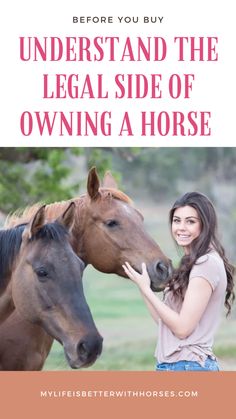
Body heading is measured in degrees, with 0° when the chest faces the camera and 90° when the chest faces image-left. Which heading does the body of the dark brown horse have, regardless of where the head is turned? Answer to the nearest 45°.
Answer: approximately 315°

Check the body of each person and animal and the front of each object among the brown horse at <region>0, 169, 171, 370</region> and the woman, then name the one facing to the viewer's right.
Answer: the brown horse

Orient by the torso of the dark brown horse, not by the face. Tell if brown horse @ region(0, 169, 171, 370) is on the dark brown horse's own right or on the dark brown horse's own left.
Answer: on the dark brown horse's own left

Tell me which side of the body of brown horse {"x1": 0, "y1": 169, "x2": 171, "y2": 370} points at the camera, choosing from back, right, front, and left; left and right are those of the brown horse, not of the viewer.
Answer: right

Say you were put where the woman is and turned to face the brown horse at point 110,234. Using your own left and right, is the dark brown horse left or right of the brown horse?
left

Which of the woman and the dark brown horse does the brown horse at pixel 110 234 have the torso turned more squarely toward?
the woman

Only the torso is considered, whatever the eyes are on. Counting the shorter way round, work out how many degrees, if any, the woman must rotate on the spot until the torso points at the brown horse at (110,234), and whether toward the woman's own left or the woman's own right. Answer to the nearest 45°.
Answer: approximately 45° to the woman's own right

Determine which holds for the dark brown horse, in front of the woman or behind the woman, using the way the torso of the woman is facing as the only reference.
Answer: in front

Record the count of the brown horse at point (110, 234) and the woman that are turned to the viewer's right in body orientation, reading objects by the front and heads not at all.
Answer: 1

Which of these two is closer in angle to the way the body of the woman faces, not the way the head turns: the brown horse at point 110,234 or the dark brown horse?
the dark brown horse
